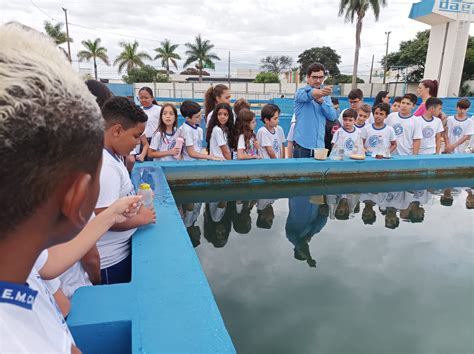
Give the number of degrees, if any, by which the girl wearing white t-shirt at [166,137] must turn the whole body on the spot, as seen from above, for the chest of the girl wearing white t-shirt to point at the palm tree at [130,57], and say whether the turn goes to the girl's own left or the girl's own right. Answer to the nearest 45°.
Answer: approximately 135° to the girl's own left

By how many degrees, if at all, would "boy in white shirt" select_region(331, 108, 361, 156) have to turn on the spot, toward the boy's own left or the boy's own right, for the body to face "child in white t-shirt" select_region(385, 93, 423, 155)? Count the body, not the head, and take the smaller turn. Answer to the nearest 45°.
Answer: approximately 135° to the boy's own left

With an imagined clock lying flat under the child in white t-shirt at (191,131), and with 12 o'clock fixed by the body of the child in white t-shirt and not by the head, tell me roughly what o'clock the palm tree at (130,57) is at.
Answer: The palm tree is roughly at 7 o'clock from the child in white t-shirt.

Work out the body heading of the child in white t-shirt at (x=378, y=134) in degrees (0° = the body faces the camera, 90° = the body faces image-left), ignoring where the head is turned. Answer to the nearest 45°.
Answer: approximately 0°

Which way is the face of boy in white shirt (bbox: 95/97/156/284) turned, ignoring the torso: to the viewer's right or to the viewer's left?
to the viewer's right

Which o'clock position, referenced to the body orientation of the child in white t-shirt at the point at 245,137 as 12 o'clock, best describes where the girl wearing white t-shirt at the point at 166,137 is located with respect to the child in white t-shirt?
The girl wearing white t-shirt is roughly at 4 o'clock from the child in white t-shirt.

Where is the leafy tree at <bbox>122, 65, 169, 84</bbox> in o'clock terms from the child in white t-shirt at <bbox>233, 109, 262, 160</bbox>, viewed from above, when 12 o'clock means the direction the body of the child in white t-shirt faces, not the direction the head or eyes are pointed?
The leafy tree is roughly at 7 o'clock from the child in white t-shirt.

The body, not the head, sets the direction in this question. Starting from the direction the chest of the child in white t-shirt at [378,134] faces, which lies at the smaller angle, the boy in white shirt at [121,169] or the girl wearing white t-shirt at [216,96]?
the boy in white shirt

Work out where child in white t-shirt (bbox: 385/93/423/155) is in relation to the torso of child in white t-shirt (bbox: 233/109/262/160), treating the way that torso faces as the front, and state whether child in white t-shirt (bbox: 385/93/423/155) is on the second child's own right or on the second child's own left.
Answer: on the second child's own left

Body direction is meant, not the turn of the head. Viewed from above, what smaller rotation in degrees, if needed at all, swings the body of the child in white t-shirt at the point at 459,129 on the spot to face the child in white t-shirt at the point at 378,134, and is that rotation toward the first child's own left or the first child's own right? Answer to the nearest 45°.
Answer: approximately 45° to the first child's own right

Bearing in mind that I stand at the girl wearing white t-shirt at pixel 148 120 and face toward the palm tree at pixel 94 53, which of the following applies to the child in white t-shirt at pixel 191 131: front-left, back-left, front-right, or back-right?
back-right
